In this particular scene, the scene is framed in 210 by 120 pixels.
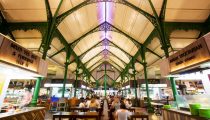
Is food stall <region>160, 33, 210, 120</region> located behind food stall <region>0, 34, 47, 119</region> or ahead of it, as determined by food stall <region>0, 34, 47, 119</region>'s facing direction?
ahead

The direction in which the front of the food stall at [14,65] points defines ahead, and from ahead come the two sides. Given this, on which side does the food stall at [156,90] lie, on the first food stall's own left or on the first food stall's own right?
on the first food stall's own left

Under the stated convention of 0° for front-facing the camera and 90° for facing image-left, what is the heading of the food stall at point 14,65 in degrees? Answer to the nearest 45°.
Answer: approximately 315°

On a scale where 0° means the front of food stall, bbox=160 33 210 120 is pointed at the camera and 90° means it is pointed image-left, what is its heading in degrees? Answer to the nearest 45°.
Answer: approximately 45°
